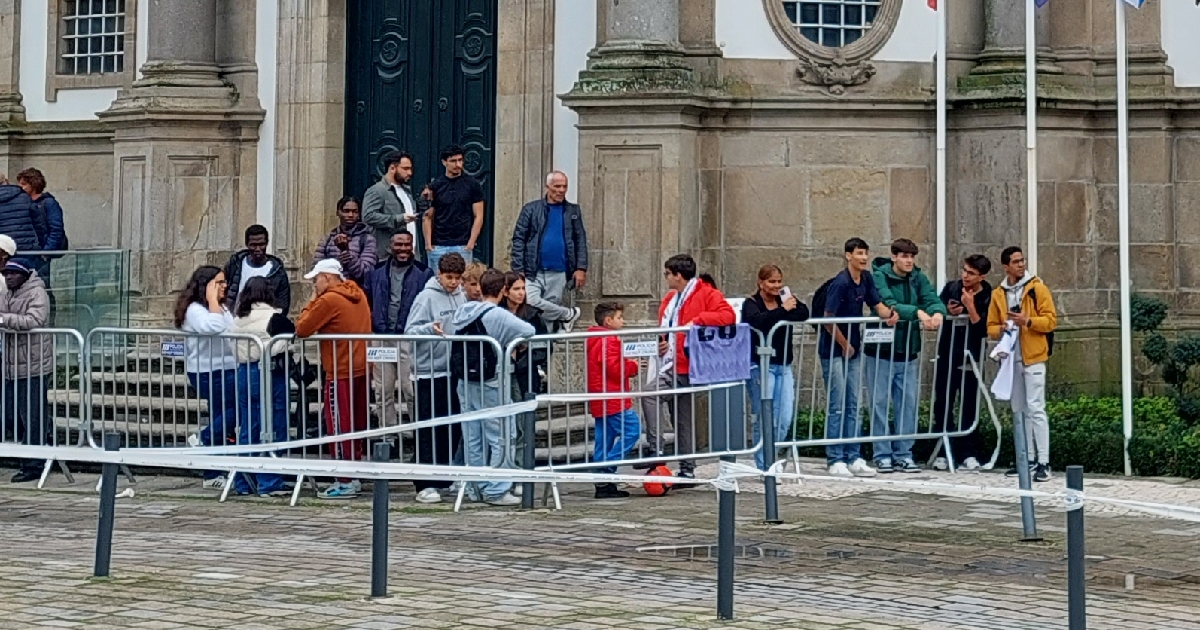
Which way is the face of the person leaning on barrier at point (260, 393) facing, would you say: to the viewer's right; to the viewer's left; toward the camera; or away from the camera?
away from the camera

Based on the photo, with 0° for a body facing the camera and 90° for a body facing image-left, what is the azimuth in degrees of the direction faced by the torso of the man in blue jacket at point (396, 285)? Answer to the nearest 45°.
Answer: approximately 0°

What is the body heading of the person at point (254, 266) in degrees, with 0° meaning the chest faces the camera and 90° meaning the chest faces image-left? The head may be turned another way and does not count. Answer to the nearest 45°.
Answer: approximately 0°
